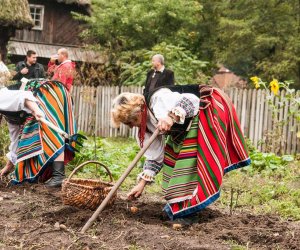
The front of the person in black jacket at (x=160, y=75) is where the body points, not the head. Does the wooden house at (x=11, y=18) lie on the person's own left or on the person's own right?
on the person's own right

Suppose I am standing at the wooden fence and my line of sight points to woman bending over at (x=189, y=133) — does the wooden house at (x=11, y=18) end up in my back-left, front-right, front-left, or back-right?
back-right

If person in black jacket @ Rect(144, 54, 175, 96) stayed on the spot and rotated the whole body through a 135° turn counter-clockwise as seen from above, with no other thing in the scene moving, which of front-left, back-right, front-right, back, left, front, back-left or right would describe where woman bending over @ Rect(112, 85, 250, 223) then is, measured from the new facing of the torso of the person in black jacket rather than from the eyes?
right

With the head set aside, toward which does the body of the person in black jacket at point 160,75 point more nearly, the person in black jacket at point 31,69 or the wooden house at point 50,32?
the person in black jacket

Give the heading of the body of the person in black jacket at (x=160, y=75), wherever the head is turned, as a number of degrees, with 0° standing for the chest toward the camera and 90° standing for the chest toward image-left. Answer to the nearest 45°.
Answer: approximately 45°

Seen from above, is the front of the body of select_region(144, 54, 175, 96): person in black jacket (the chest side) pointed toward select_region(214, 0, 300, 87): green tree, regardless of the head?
no

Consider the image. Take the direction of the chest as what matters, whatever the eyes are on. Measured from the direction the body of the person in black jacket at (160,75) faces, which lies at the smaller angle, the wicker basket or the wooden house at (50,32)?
the wicker basket

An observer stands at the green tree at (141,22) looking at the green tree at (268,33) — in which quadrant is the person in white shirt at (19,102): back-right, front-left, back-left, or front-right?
back-right

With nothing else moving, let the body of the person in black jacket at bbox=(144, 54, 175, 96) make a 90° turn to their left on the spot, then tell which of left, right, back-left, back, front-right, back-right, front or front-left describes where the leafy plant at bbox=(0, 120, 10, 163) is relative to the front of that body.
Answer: right

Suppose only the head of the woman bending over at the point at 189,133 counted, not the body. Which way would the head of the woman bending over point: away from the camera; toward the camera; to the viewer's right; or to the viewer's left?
to the viewer's left

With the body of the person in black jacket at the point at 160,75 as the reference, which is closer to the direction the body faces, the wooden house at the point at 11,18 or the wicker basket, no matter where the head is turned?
the wicker basket

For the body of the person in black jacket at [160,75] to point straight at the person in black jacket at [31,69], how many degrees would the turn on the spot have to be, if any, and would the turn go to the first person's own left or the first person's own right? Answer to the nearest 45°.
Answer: approximately 45° to the first person's own right
